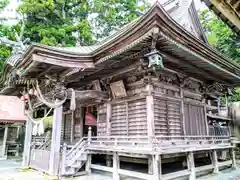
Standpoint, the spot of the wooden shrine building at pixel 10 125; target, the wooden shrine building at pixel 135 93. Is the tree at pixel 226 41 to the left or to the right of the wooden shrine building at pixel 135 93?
left

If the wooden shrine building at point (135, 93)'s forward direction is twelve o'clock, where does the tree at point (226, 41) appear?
The tree is roughly at 6 o'clock from the wooden shrine building.

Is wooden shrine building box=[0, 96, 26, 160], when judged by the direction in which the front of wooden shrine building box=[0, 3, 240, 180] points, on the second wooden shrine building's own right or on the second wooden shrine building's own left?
on the second wooden shrine building's own right

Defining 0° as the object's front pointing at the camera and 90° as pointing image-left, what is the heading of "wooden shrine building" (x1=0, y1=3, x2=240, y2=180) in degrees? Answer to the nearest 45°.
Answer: approximately 45°

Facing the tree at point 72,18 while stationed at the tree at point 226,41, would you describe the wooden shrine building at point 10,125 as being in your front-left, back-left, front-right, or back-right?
front-left

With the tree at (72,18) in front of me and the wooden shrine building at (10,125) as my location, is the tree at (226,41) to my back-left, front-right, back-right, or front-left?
front-right

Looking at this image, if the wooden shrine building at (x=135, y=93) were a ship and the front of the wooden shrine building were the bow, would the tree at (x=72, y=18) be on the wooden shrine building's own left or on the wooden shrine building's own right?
on the wooden shrine building's own right

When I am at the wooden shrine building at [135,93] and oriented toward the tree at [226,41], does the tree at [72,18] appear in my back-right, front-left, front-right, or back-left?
front-left
